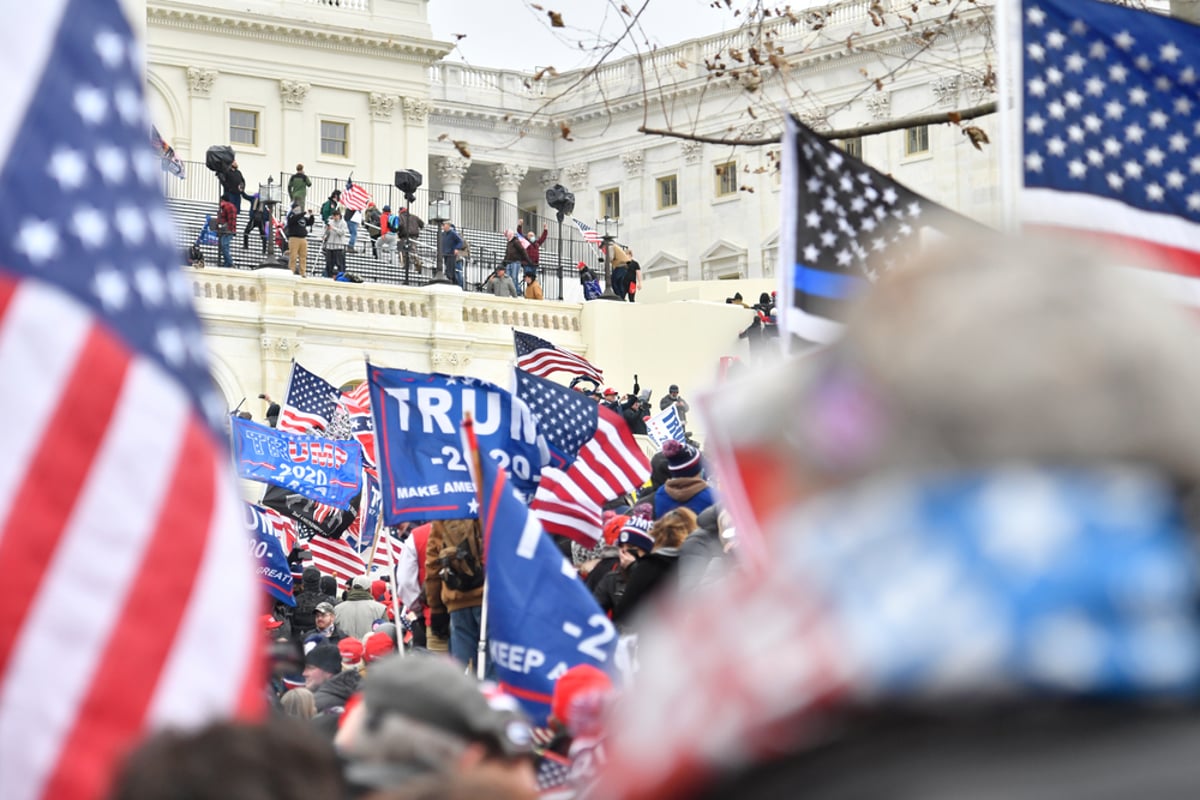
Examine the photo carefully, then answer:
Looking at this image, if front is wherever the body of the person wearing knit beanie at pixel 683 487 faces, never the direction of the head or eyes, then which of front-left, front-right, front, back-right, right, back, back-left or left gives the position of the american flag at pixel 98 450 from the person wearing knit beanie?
back

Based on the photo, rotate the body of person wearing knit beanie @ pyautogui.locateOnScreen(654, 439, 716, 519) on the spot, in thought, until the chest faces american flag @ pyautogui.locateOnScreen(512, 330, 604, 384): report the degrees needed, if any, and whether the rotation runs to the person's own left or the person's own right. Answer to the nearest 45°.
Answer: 0° — they already face it

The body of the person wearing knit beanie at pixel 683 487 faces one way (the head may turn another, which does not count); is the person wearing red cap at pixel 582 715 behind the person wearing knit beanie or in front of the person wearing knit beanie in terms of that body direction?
behind

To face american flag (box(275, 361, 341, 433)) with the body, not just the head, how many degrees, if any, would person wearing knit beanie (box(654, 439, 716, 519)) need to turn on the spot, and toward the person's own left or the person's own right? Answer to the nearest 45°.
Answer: approximately 45° to the person's own left

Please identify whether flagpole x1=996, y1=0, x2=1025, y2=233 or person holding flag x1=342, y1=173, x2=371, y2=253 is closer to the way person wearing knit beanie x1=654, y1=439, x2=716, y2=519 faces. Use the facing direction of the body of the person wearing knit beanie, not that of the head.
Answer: the person holding flag

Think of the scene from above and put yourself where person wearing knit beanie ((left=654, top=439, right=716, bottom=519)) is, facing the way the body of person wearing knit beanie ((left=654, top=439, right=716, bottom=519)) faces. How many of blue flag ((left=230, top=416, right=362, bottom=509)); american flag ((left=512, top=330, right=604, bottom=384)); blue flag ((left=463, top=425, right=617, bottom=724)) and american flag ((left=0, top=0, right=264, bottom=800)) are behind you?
2

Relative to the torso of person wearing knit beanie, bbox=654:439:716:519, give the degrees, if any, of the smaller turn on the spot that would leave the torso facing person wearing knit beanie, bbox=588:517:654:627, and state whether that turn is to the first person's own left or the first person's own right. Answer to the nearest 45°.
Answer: approximately 180°

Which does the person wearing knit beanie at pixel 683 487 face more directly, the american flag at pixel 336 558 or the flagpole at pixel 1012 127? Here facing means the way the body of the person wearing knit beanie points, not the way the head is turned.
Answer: the american flag

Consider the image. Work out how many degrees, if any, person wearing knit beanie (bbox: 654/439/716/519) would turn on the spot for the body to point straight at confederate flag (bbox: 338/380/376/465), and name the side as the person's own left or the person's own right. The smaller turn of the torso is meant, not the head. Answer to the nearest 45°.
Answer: approximately 45° to the person's own left

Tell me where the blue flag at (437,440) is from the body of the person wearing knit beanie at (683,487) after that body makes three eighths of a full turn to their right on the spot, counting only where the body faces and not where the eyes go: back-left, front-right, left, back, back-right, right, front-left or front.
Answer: back-right

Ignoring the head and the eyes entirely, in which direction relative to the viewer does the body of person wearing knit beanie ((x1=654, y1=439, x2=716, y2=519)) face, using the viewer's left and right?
facing away from the viewer
